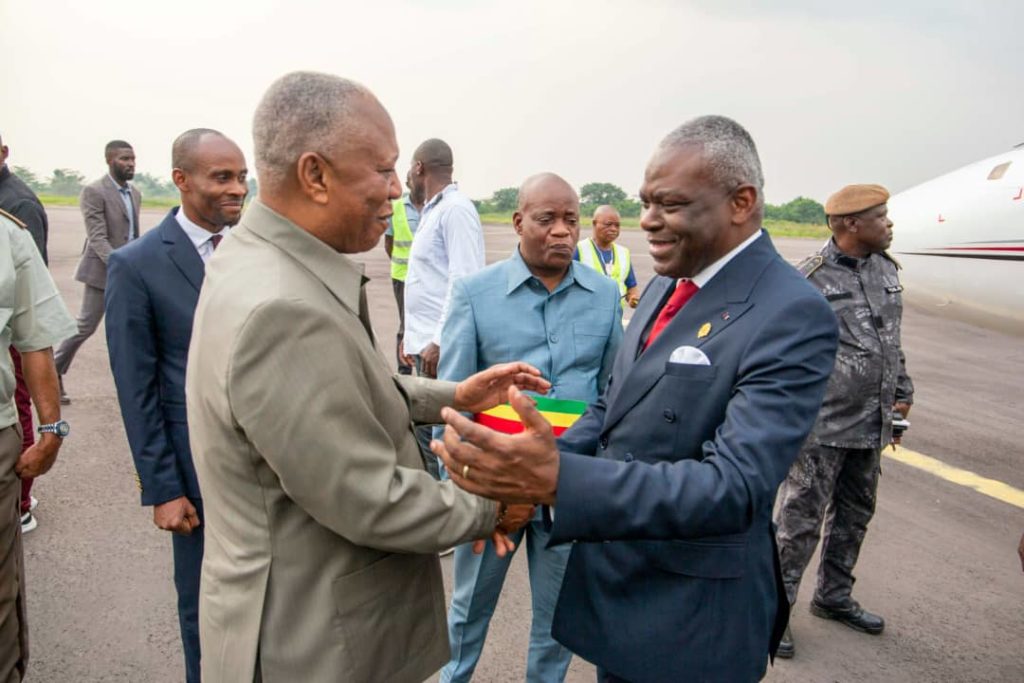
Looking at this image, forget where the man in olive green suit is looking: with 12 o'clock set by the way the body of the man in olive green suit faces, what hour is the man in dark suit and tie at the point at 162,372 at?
The man in dark suit and tie is roughly at 8 o'clock from the man in olive green suit.

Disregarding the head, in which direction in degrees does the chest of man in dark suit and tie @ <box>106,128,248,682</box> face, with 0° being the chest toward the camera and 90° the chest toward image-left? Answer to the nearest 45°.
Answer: approximately 315°

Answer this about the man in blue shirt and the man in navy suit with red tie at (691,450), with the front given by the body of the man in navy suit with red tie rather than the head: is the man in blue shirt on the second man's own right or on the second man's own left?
on the second man's own right

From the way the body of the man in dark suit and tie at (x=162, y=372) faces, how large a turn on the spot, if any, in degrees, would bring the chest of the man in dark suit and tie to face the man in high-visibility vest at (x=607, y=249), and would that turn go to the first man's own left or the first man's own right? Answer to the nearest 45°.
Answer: approximately 90° to the first man's own left

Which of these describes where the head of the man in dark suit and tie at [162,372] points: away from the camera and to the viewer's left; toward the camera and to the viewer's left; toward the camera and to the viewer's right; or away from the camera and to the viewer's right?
toward the camera and to the viewer's right

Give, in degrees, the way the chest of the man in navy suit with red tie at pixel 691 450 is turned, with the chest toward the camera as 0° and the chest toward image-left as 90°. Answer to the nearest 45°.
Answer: approximately 45°

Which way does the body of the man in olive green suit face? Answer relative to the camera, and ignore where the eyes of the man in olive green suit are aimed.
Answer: to the viewer's right

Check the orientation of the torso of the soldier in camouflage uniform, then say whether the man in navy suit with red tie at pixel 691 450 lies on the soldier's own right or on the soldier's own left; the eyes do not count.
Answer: on the soldier's own right

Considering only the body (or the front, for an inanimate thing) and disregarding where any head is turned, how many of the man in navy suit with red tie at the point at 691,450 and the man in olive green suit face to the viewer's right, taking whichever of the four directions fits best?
1

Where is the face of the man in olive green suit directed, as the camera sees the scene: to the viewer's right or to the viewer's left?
to the viewer's right

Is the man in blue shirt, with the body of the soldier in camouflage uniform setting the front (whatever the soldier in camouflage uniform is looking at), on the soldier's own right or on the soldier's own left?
on the soldier's own right

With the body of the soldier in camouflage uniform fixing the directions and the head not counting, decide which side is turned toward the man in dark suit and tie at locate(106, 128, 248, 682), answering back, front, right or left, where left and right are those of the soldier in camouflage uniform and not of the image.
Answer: right
